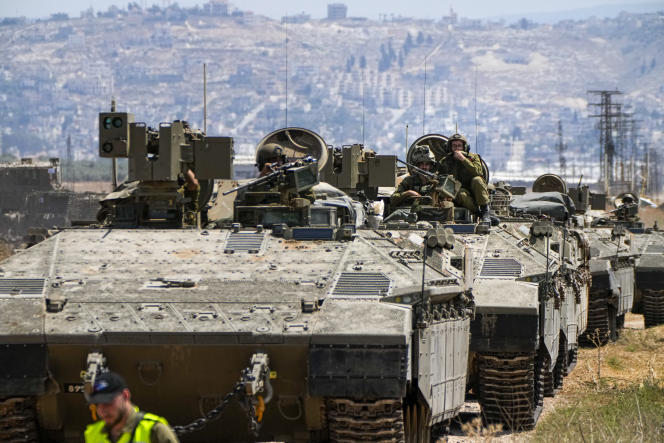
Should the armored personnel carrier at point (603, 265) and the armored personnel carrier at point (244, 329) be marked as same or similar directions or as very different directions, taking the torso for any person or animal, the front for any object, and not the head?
same or similar directions

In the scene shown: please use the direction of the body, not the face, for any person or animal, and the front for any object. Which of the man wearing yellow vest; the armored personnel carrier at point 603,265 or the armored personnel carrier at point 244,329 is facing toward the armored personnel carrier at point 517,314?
the armored personnel carrier at point 603,265

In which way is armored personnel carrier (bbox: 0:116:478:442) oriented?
toward the camera

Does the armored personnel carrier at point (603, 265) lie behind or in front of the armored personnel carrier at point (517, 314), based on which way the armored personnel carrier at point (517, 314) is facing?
behind

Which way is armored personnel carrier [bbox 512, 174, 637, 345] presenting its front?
toward the camera

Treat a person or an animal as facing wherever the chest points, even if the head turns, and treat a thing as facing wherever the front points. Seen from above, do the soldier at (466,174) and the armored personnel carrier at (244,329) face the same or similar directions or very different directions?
same or similar directions

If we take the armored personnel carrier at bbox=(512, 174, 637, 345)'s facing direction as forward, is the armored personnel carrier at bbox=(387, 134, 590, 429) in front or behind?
in front

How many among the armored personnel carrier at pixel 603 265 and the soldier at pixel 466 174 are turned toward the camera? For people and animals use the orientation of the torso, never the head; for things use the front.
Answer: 2

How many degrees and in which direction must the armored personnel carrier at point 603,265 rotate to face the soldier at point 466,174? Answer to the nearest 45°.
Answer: approximately 45° to its right

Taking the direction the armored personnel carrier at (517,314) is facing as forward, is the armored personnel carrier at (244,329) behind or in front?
in front

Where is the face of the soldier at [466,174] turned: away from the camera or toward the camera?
toward the camera

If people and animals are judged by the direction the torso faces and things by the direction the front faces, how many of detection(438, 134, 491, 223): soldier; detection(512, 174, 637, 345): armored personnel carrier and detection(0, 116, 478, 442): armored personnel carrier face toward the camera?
3

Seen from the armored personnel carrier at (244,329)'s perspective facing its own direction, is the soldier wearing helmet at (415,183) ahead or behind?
behind
